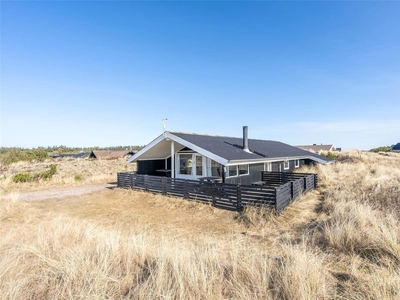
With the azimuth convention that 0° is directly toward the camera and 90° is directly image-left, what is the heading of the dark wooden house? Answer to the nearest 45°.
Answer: approximately 45°

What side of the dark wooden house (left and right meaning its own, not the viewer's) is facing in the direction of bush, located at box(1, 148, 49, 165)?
right

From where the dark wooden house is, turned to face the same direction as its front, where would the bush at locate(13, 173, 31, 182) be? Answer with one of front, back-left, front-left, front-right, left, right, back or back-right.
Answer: front-right

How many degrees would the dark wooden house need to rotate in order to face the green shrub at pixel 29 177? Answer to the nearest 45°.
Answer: approximately 45° to its right
